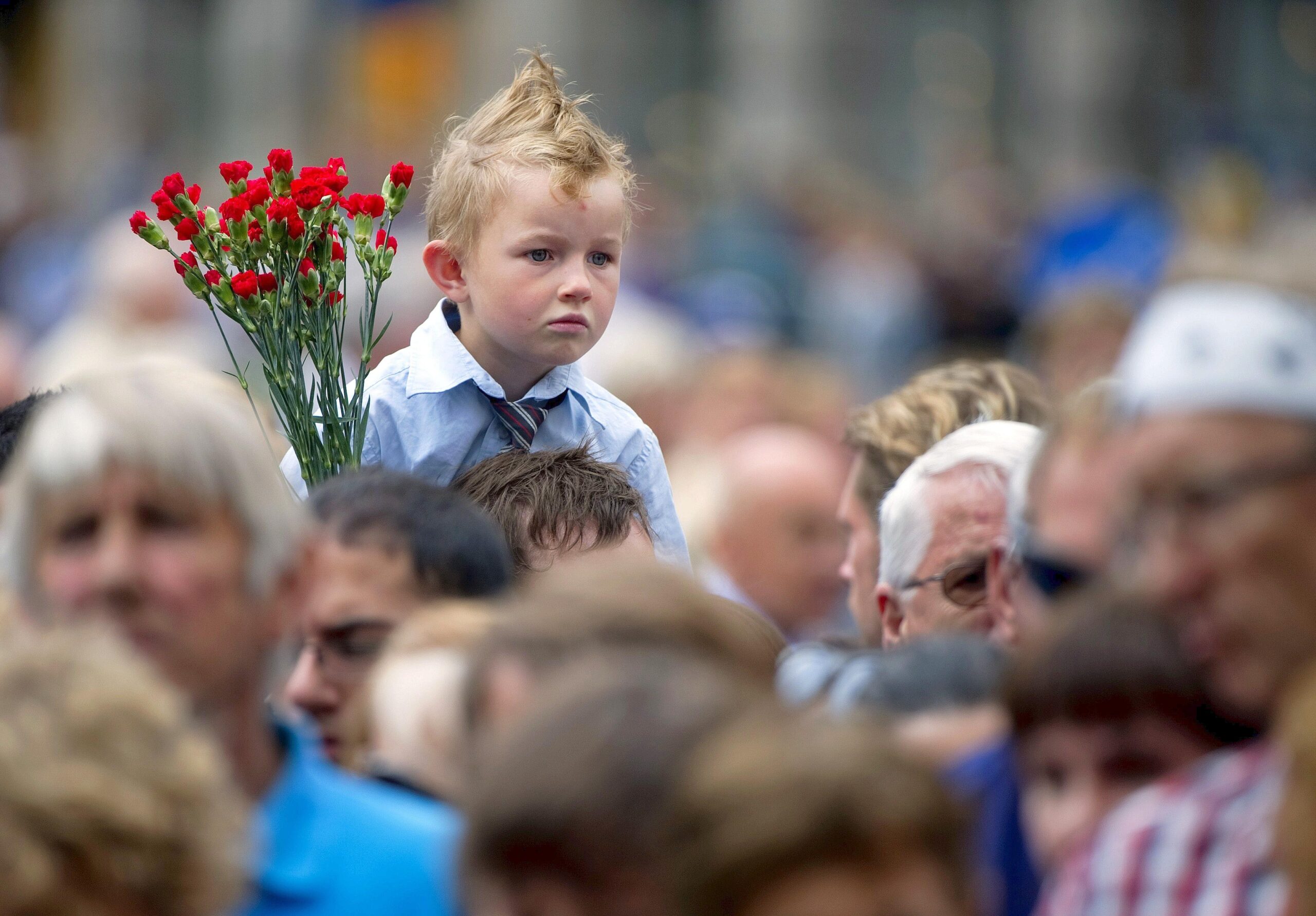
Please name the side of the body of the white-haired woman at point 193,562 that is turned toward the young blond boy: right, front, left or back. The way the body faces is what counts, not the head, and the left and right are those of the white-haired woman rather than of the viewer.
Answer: back

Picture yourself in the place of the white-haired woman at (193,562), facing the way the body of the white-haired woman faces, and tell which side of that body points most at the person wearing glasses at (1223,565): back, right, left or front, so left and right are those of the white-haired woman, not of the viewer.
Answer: left

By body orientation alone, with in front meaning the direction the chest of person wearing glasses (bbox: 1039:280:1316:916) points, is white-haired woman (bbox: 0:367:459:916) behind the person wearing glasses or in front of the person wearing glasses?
in front

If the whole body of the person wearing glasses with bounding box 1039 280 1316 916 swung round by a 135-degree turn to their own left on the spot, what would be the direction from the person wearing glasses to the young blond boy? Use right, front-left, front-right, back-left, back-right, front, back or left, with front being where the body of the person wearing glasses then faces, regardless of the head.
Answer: back-left

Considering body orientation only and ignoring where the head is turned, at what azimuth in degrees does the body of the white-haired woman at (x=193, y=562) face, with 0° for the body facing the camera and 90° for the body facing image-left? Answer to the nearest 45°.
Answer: approximately 45°
